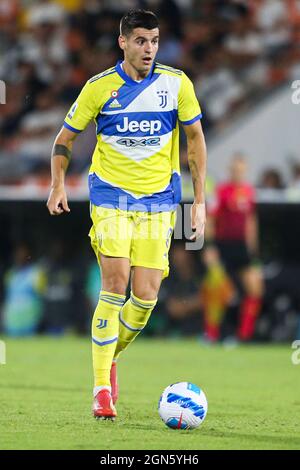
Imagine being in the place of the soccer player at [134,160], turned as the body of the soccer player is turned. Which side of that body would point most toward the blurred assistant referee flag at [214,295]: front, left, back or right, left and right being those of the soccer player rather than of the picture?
back

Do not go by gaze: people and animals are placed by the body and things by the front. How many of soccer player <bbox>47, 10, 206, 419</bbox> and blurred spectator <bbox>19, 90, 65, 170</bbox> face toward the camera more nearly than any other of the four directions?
2

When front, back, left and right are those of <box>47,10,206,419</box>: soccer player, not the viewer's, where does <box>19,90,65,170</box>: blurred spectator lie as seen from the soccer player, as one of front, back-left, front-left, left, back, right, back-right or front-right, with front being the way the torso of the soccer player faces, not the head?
back
